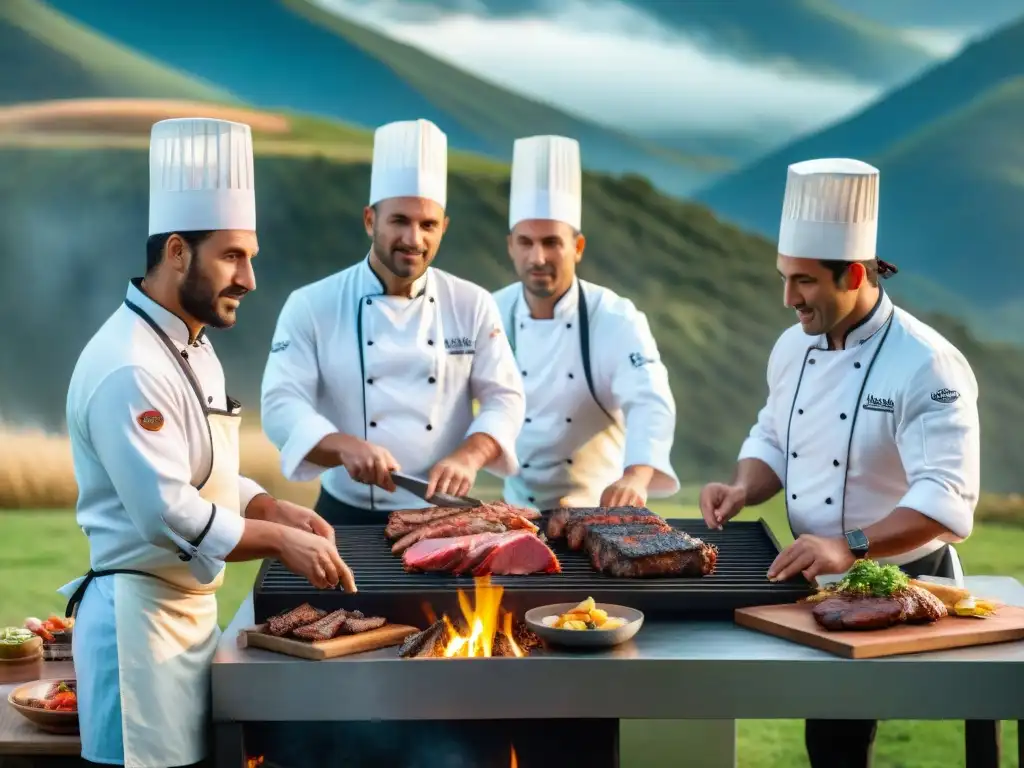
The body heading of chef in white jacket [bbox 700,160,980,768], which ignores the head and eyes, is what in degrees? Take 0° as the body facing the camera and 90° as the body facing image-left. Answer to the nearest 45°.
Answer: approximately 45°

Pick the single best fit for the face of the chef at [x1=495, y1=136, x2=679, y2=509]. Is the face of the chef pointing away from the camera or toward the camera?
toward the camera

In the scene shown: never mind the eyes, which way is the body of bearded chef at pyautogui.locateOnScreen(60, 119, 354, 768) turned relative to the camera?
to the viewer's right

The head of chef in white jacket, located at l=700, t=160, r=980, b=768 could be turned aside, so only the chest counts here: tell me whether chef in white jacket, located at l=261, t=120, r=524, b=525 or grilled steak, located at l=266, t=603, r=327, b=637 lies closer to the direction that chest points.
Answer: the grilled steak

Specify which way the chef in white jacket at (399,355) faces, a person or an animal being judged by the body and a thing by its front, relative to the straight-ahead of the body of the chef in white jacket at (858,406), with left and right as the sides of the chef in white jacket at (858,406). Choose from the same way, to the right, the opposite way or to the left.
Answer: to the left

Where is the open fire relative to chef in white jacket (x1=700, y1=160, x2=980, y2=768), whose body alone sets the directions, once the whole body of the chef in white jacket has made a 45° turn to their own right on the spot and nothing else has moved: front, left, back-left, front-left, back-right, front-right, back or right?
front-left

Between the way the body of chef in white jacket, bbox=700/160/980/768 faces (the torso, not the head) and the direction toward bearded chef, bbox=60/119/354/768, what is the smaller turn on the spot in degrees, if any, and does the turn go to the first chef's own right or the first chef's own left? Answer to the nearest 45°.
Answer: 0° — they already face them

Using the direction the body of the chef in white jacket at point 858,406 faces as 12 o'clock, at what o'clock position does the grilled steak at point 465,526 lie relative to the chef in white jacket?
The grilled steak is roughly at 1 o'clock from the chef in white jacket.

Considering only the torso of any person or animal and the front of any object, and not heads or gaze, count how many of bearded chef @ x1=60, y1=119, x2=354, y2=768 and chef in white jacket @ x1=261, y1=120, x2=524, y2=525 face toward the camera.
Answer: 1

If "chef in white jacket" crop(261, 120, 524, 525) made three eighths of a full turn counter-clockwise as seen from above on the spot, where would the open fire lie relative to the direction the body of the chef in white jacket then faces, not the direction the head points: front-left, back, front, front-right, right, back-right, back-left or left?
back-right

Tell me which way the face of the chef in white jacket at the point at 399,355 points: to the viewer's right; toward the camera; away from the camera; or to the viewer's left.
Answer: toward the camera

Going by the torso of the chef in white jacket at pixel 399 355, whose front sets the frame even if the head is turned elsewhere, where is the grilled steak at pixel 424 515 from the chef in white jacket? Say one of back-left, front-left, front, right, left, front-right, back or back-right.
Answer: front

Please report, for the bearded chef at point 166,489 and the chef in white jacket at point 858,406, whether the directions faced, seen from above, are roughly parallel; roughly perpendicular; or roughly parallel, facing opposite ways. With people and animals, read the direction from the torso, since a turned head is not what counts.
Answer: roughly parallel, facing opposite ways

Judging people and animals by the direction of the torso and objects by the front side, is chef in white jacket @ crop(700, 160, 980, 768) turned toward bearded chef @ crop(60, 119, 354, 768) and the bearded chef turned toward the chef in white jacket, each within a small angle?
yes

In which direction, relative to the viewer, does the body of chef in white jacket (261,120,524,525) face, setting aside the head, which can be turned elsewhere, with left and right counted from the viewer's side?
facing the viewer

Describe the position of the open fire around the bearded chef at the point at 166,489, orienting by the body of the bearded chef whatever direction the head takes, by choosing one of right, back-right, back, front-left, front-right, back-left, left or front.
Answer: front

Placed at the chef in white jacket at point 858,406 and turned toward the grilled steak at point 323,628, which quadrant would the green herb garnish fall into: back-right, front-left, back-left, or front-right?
front-left

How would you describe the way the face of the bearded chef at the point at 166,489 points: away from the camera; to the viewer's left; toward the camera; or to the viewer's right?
to the viewer's right

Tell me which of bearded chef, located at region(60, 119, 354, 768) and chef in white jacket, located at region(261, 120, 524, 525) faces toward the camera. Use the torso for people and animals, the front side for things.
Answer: the chef in white jacket

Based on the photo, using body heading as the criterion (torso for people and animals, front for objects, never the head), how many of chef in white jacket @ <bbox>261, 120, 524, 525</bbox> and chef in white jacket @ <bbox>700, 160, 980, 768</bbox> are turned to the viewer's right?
0
